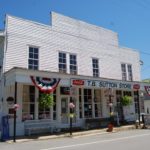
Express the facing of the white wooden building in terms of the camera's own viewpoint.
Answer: facing the viewer and to the right of the viewer

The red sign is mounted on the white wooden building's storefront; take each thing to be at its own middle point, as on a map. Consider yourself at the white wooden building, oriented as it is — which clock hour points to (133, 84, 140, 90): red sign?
The red sign is roughly at 10 o'clock from the white wooden building.
